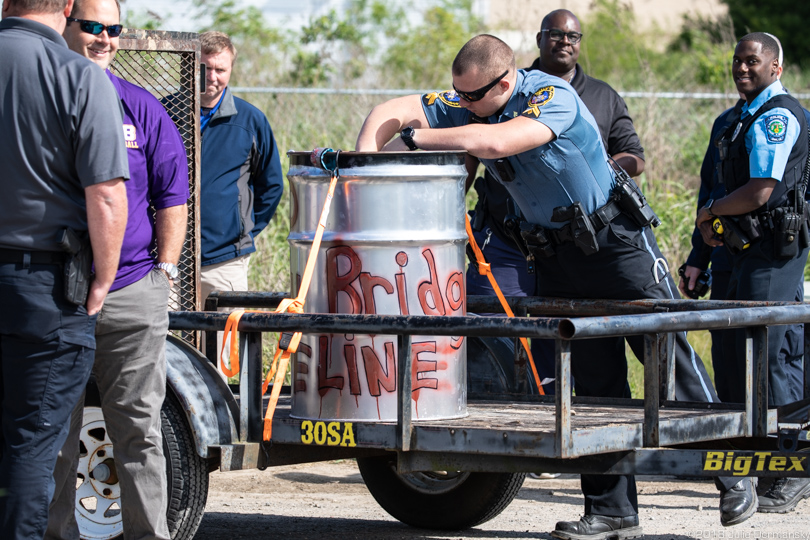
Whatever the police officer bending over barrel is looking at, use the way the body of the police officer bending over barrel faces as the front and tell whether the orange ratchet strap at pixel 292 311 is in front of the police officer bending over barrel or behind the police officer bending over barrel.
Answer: in front

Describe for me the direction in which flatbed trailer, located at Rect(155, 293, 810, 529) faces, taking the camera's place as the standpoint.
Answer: facing the viewer and to the right of the viewer

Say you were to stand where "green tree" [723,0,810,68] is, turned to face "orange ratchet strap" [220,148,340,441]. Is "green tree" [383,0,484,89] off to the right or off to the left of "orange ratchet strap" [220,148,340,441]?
right

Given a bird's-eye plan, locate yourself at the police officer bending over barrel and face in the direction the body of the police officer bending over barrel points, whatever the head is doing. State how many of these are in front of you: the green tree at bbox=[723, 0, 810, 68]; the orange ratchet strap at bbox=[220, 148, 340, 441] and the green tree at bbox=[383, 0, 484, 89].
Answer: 1

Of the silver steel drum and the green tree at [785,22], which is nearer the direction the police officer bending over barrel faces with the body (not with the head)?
the silver steel drum

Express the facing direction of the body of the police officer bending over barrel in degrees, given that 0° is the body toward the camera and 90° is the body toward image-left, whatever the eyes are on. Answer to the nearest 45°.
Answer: approximately 45°

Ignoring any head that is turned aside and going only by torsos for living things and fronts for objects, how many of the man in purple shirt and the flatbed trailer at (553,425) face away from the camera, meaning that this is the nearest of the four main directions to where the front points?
0
